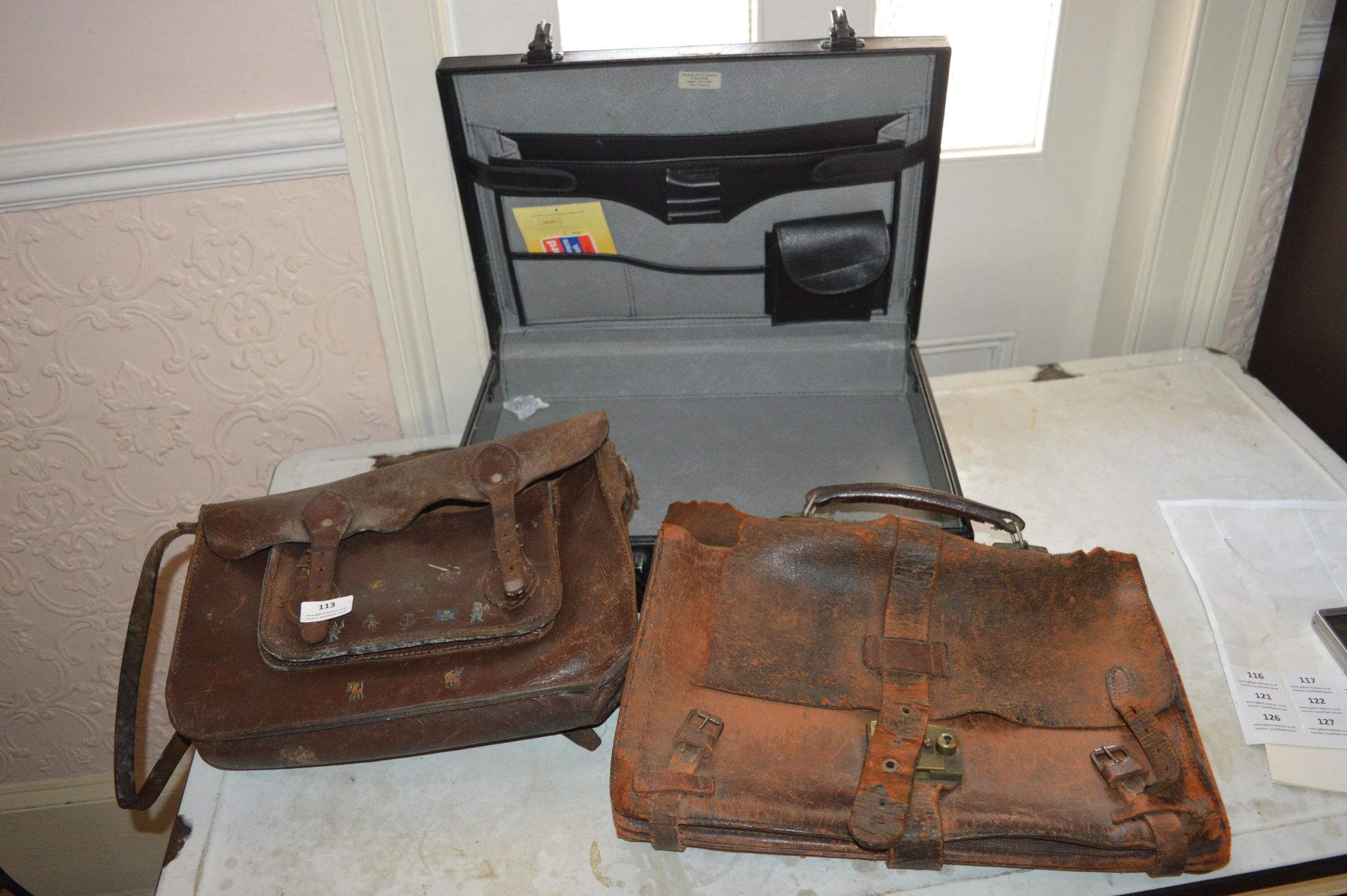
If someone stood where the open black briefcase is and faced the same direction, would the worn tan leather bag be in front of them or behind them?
in front

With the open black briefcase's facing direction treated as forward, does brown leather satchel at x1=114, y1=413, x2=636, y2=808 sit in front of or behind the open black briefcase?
in front

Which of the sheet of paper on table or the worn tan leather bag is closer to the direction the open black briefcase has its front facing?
the worn tan leather bag

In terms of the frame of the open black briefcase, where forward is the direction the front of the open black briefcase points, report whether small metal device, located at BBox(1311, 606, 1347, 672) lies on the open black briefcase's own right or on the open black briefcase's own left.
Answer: on the open black briefcase's own left

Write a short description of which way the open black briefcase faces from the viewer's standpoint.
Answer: facing the viewer

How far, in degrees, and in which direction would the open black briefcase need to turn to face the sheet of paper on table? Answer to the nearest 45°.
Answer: approximately 45° to its left
